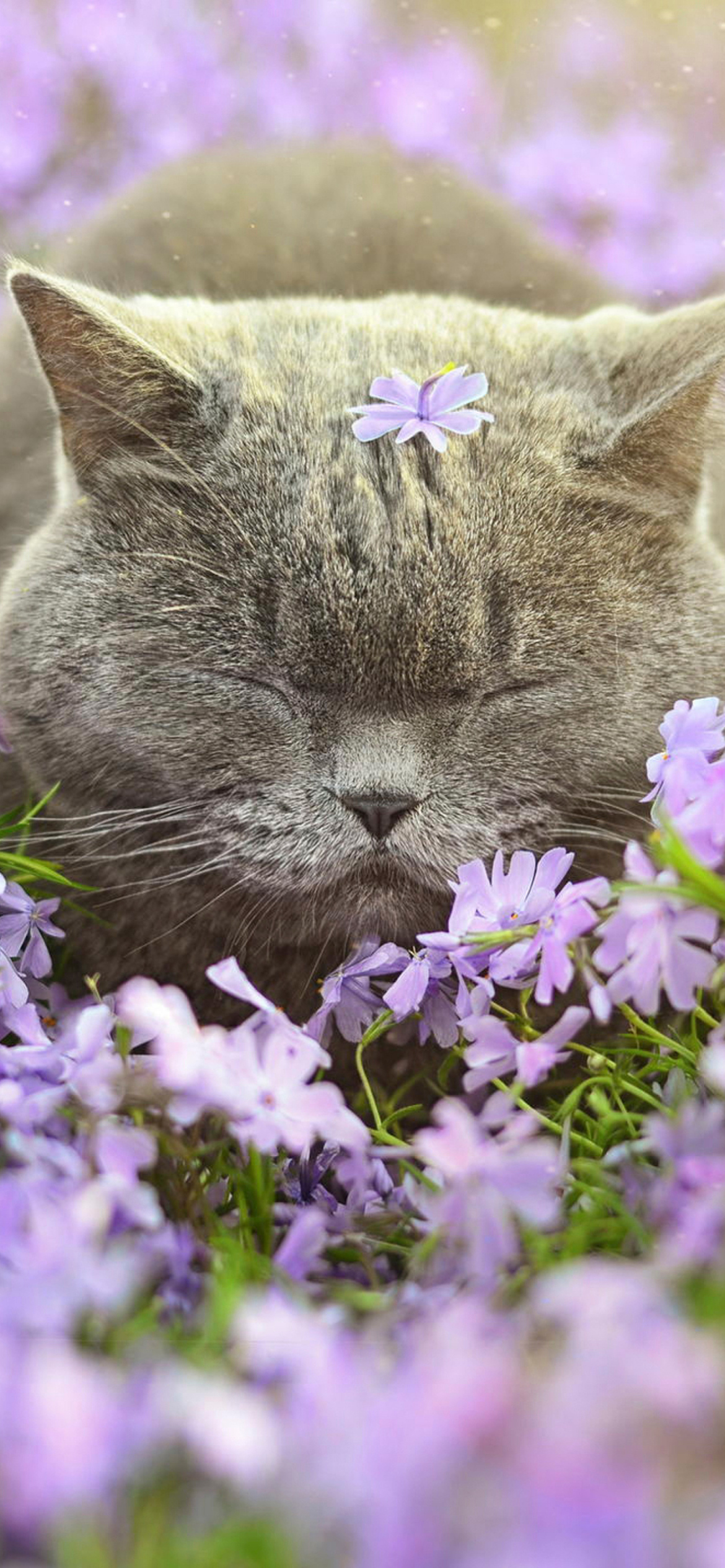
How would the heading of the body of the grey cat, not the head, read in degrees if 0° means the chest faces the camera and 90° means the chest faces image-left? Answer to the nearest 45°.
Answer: approximately 0°

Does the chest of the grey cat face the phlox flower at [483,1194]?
yes
